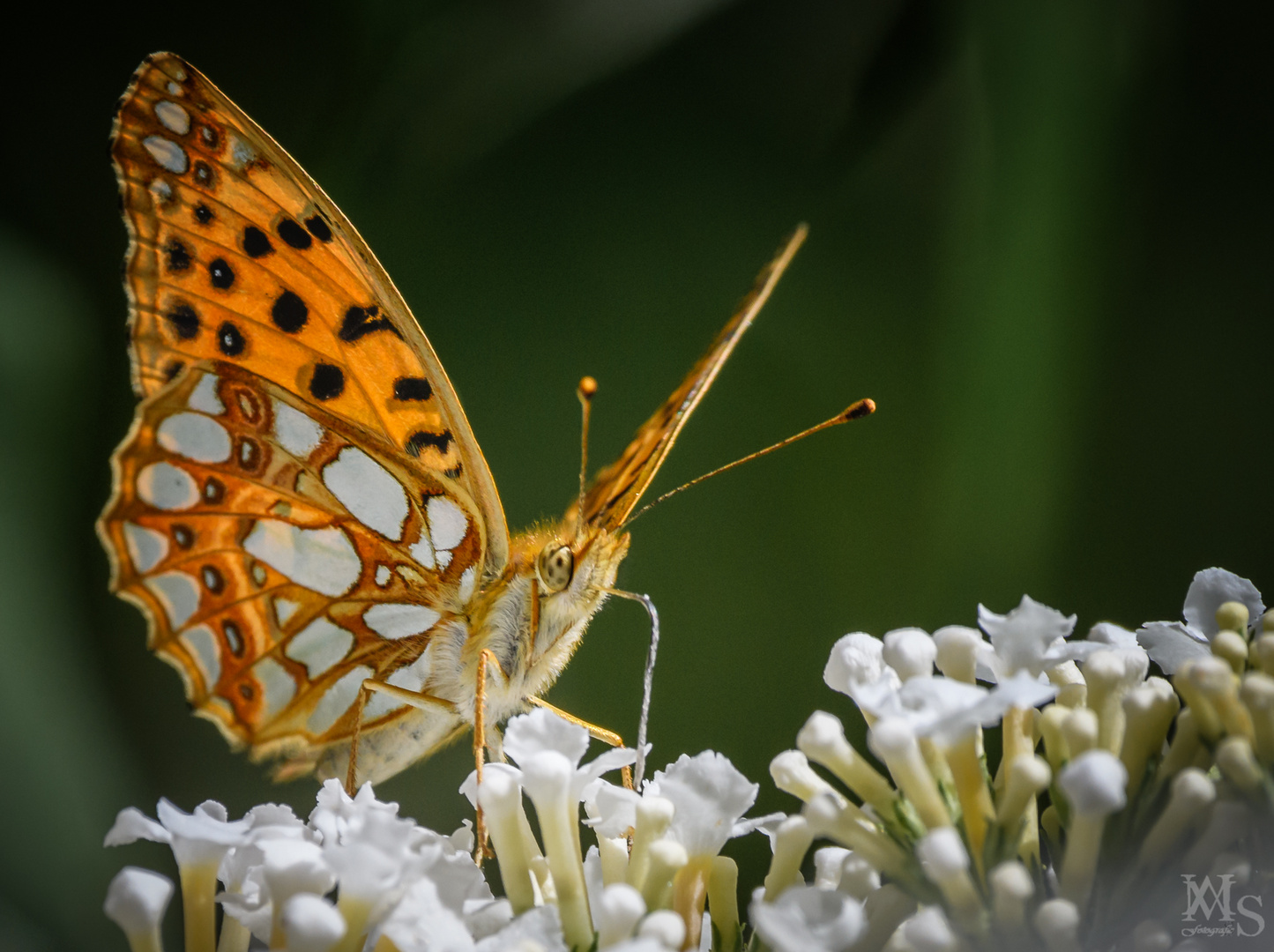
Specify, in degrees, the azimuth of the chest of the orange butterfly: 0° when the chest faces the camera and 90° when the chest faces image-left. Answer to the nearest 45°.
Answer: approximately 315°
